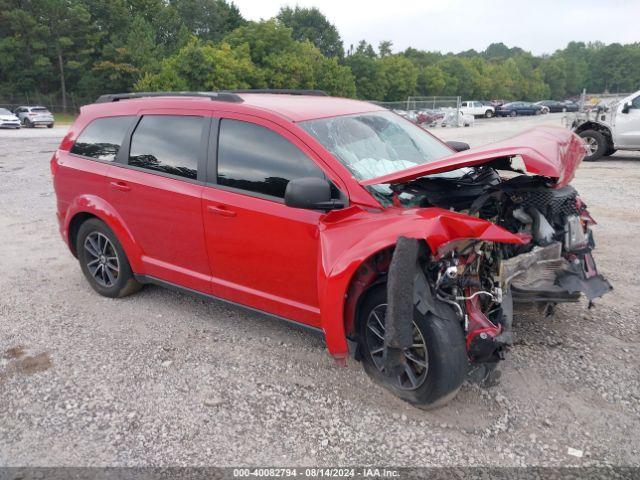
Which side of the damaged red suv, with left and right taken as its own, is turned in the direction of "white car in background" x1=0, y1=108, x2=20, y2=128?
back

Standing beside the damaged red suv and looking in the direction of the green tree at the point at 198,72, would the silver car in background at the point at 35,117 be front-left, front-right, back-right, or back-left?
front-left

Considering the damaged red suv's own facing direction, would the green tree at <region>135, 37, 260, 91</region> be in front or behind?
behind

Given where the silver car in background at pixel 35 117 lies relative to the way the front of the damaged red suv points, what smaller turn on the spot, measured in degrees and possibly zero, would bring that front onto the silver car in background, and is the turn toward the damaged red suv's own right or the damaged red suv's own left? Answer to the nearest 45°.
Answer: approximately 180°

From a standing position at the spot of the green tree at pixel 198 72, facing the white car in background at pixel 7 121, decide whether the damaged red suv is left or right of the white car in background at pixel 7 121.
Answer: left

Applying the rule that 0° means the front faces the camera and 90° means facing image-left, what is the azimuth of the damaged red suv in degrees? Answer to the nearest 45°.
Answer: approximately 315°
